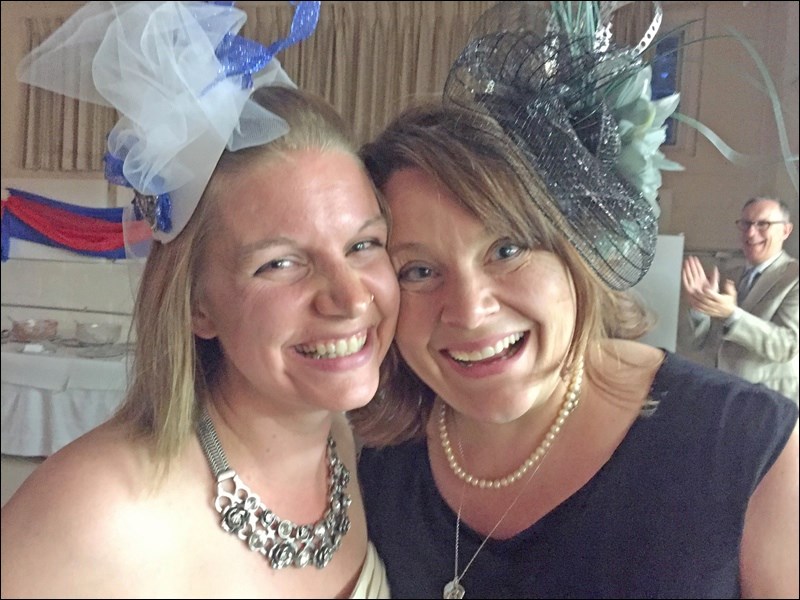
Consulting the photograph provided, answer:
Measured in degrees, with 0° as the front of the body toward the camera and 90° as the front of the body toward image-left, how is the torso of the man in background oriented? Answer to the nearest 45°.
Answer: approximately 45°
